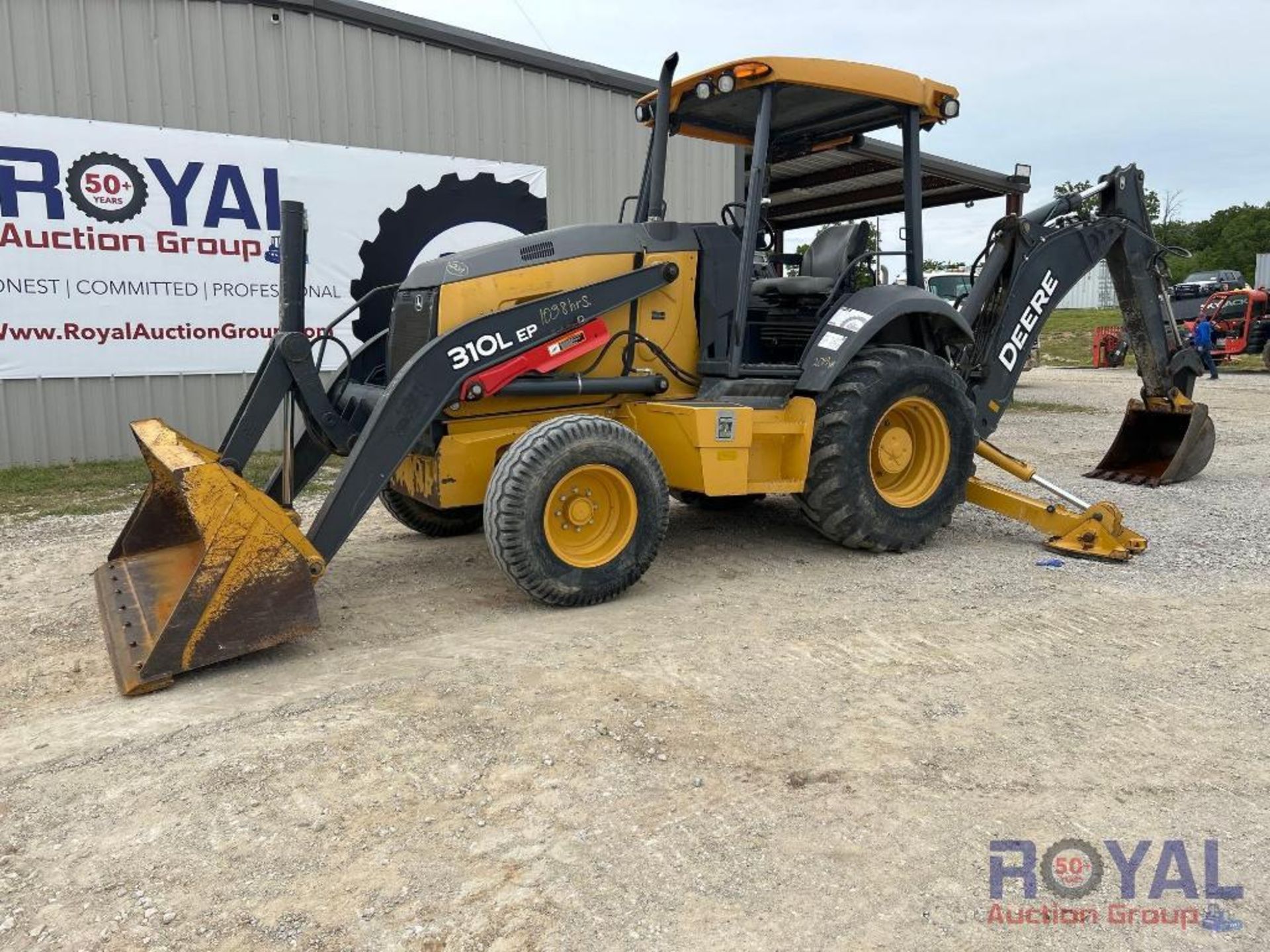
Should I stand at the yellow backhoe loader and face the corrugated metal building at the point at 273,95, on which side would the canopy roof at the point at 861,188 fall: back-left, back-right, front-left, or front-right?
front-right

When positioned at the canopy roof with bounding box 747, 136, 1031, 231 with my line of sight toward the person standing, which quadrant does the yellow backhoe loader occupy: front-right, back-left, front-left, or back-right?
back-right

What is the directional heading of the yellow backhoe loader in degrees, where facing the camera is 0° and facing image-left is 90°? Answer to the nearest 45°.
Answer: approximately 45°

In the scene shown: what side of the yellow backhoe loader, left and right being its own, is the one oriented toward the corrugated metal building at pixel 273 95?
right

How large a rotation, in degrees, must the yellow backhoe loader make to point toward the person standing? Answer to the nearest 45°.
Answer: approximately 180°

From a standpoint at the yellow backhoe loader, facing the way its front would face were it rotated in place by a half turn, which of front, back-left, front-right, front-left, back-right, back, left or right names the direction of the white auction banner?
left

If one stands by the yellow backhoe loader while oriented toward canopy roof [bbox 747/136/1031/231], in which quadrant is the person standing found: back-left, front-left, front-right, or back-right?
front-right

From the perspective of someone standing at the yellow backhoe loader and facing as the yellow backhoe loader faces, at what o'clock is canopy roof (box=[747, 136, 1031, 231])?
The canopy roof is roughly at 5 o'clock from the yellow backhoe loader.
